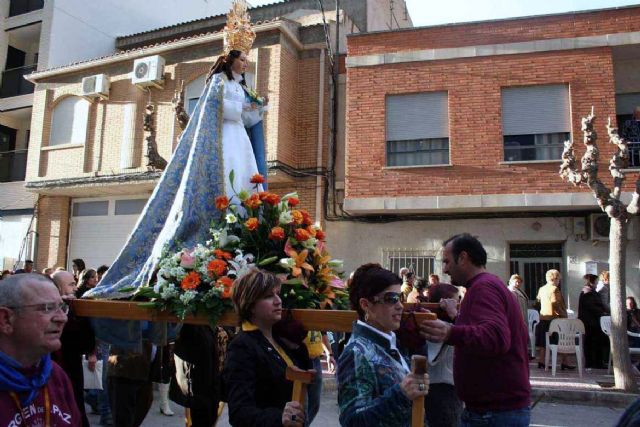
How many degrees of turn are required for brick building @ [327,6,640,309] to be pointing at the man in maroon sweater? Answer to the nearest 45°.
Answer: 0° — it already faces them

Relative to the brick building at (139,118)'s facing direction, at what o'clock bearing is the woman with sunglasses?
The woman with sunglasses is roughly at 10 o'clock from the brick building.

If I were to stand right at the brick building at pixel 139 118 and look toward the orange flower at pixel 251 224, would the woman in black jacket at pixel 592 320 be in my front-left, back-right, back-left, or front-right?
front-left

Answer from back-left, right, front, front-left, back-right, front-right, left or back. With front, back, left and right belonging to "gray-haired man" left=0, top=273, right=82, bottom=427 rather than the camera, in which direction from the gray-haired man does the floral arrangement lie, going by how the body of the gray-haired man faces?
left

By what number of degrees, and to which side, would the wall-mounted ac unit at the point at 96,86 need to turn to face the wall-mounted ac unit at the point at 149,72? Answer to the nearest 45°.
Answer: approximately 90° to its left

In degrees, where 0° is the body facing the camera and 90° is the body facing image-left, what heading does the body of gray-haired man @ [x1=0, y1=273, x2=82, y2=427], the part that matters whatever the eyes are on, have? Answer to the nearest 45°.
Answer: approximately 315°

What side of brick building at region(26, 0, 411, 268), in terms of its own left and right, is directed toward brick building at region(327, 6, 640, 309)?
left

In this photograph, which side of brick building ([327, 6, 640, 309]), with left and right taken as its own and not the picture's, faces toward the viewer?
front

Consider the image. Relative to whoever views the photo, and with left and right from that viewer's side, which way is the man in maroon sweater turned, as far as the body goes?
facing to the left of the viewer

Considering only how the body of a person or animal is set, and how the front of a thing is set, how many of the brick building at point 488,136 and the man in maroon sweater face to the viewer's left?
1

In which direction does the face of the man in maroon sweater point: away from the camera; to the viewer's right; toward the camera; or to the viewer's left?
to the viewer's left

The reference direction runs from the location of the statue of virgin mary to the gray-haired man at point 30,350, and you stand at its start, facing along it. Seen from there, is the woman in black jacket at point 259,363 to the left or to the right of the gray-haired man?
left

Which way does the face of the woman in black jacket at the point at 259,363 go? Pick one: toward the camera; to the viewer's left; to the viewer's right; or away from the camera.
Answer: to the viewer's right

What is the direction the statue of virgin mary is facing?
to the viewer's right
